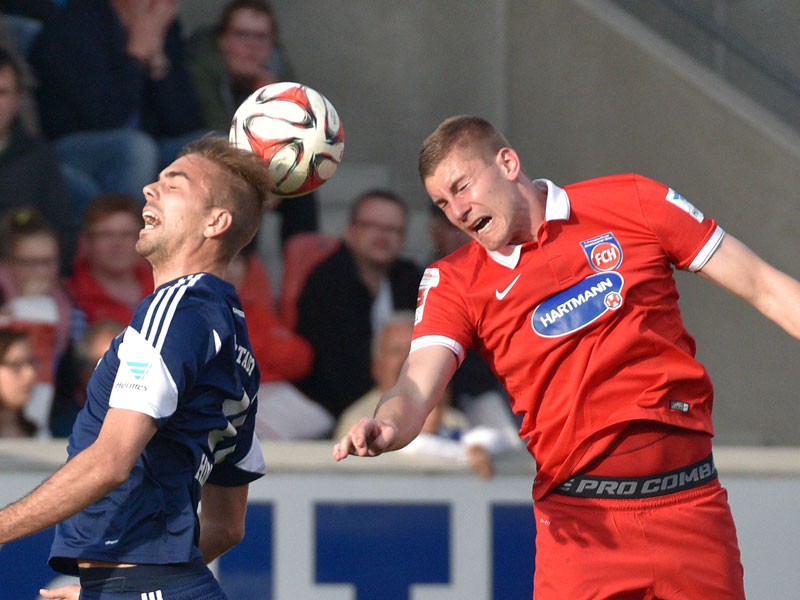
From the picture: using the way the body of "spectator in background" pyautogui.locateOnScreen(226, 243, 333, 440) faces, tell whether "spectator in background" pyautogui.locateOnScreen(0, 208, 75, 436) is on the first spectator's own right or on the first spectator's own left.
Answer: on the first spectator's own right

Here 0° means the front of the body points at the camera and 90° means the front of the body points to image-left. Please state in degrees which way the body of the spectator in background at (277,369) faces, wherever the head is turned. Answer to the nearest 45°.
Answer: approximately 0°

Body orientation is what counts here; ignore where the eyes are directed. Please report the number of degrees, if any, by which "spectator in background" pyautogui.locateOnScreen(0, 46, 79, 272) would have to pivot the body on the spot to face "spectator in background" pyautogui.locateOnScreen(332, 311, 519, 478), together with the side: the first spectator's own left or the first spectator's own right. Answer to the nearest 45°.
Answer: approximately 90° to the first spectator's own left

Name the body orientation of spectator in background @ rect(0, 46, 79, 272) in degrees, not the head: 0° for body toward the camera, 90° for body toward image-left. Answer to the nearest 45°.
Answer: approximately 0°
